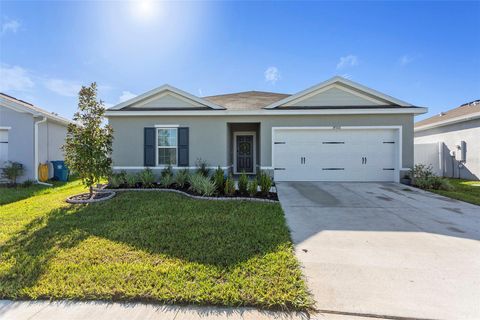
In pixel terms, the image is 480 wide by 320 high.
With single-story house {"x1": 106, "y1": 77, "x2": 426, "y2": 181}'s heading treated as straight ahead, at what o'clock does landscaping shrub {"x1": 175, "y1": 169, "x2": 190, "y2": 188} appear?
The landscaping shrub is roughly at 2 o'clock from the single-story house.

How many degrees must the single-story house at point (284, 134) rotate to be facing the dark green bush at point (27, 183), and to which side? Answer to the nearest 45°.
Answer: approximately 90° to its right

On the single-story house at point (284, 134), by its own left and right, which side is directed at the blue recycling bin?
right

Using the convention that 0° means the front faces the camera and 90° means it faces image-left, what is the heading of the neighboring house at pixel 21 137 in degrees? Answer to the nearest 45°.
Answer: approximately 45°

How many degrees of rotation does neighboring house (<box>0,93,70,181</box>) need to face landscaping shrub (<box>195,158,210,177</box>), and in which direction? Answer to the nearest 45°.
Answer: approximately 90° to its left

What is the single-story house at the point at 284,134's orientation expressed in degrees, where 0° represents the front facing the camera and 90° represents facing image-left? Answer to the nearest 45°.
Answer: approximately 0°

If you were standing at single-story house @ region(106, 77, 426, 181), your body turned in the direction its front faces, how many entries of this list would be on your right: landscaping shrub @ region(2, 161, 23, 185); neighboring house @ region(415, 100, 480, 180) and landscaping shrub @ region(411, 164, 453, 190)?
1

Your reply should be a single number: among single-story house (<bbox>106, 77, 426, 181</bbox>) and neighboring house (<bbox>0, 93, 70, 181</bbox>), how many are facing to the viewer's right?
0

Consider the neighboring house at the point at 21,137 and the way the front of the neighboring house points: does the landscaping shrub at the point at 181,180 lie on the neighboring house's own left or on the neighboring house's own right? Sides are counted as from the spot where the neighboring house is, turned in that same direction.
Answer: on the neighboring house's own left

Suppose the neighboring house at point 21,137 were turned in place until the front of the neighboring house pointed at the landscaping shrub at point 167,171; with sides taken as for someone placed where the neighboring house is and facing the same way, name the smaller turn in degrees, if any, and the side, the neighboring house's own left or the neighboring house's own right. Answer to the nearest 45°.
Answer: approximately 90° to the neighboring house's own left

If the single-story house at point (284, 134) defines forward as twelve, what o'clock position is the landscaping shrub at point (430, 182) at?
The landscaping shrub is roughly at 9 o'clock from the single-story house.
